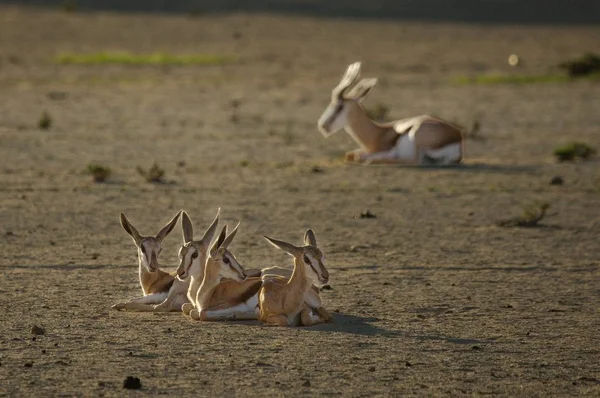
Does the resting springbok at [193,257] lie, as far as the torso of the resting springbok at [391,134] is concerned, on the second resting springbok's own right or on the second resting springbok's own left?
on the second resting springbok's own left

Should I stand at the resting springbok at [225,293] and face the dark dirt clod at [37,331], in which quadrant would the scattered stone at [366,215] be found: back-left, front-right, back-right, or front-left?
back-right

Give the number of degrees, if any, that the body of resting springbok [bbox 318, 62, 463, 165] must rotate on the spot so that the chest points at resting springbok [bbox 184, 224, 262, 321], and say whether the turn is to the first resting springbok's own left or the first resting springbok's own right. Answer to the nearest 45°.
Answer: approximately 90° to the first resting springbok's own left

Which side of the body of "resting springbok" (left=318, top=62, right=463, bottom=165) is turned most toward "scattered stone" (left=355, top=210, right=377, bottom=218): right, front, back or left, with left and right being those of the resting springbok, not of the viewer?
left

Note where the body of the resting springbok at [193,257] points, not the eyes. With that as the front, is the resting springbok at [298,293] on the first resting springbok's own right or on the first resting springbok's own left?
on the first resting springbok's own left

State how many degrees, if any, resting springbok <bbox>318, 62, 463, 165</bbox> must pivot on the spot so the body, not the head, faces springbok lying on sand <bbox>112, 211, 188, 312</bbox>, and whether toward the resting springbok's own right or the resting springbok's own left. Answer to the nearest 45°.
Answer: approximately 90° to the resting springbok's own left

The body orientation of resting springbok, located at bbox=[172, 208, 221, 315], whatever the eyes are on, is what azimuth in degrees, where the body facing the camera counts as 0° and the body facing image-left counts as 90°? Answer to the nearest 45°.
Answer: approximately 45°

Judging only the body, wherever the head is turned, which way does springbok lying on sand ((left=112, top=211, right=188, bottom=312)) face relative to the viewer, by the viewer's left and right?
facing the viewer and to the left of the viewer

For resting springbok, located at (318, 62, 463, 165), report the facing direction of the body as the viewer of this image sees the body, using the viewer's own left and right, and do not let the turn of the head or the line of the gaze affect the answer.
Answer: facing to the left of the viewer

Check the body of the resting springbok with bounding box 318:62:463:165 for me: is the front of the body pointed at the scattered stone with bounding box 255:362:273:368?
no

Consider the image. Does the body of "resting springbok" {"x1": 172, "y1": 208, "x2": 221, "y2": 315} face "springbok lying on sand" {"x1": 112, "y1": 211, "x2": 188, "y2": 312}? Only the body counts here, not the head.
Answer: no
